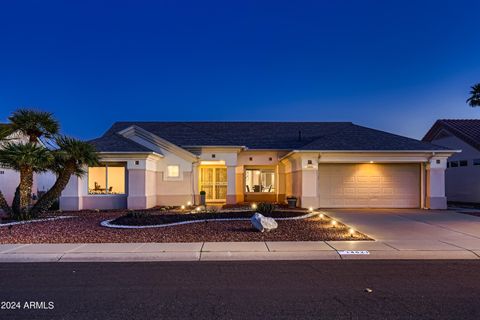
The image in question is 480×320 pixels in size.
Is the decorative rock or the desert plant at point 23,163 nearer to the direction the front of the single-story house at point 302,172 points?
the decorative rock

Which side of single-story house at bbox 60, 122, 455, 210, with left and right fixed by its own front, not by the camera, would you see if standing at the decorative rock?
front

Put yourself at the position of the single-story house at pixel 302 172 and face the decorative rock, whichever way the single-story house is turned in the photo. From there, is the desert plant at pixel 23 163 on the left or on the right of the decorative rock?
right

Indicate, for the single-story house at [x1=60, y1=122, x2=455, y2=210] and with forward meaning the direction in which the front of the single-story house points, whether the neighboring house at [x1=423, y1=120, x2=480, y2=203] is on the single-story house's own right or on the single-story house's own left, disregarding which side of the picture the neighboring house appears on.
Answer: on the single-story house's own left

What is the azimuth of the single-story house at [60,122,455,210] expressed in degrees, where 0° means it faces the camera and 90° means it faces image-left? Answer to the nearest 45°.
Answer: approximately 0°

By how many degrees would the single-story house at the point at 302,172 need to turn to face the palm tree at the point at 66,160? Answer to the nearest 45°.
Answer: approximately 45° to its right

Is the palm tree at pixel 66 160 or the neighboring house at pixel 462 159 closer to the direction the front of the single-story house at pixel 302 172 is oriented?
the palm tree

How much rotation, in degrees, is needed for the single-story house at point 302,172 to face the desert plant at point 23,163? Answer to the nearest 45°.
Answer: approximately 45° to its right
